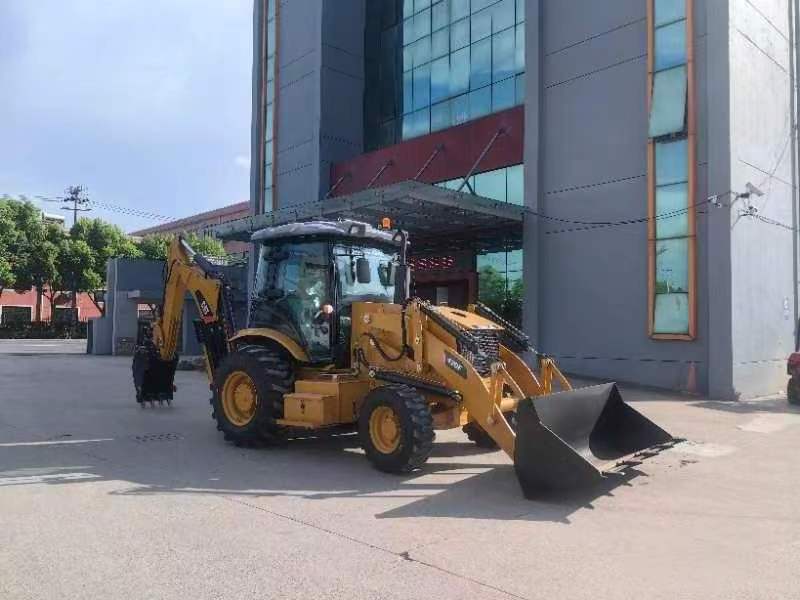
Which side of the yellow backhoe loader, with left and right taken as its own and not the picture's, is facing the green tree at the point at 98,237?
back

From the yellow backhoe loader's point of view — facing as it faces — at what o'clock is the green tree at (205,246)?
The green tree is roughly at 7 o'clock from the yellow backhoe loader.

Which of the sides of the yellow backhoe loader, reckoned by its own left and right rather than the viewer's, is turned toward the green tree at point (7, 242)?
back

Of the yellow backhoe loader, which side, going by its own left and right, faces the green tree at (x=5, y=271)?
back

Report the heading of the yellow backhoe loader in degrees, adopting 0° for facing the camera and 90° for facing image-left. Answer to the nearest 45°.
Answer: approximately 315°
